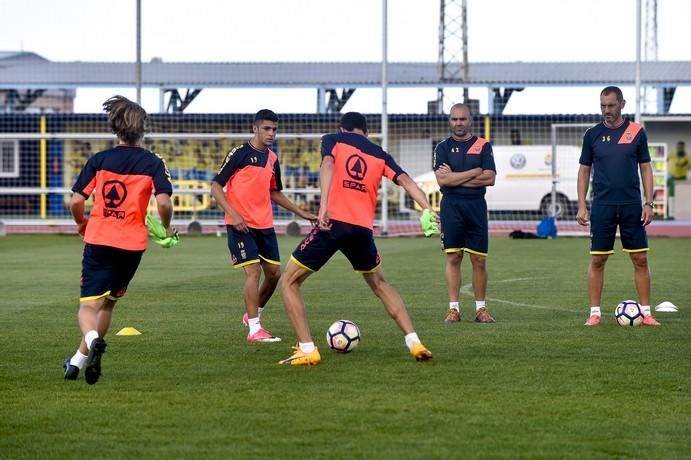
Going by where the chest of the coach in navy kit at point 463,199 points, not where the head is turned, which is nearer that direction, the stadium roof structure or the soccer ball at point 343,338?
the soccer ball

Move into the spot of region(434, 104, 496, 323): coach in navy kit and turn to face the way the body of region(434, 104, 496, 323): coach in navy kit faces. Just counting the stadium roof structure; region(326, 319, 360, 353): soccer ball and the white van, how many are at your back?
2

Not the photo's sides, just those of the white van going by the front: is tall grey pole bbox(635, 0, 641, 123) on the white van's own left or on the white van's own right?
on the white van's own left

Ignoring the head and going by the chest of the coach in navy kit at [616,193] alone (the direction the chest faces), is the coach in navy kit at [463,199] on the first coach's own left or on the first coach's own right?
on the first coach's own right

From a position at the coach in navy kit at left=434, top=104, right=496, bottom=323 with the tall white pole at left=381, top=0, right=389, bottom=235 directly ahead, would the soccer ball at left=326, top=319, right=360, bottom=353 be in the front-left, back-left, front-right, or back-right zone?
back-left

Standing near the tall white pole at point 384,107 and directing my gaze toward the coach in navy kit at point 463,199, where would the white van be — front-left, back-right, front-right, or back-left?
back-left

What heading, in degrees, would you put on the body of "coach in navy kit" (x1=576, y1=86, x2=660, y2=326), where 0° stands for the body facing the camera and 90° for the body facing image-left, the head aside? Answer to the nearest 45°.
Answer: approximately 0°

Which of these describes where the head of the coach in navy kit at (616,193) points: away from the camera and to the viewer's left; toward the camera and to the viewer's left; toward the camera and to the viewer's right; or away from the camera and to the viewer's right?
toward the camera and to the viewer's left

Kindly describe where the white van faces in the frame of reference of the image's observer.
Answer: facing to the left of the viewer

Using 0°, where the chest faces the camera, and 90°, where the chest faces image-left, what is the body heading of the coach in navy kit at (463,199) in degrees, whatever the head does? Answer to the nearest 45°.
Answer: approximately 0°

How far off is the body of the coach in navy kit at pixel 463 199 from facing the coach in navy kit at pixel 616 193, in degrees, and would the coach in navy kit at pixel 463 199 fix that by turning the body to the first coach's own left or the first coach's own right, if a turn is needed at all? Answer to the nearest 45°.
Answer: approximately 90° to the first coach's own left
